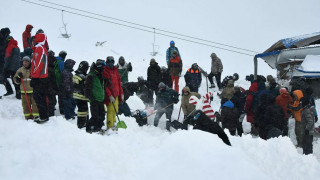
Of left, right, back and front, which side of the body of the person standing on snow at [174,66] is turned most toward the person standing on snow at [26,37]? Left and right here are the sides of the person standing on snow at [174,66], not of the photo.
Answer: right

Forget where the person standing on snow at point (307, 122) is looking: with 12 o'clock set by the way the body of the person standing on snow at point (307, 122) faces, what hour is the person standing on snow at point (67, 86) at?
the person standing on snow at point (67, 86) is roughly at 11 o'clock from the person standing on snow at point (307, 122).

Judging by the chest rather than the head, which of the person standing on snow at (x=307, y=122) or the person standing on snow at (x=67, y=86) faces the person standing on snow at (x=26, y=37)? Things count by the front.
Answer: the person standing on snow at (x=307, y=122)

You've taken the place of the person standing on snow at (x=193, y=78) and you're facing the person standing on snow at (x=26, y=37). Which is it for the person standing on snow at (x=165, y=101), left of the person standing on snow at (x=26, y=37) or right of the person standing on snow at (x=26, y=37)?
left

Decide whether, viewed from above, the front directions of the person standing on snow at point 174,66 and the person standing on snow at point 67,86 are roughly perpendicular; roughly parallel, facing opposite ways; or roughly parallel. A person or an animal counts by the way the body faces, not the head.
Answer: roughly perpendicular

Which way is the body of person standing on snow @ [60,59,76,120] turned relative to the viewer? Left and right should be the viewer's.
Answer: facing to the right of the viewer
